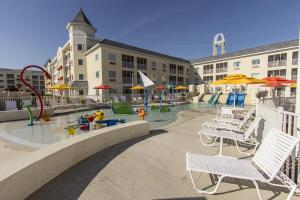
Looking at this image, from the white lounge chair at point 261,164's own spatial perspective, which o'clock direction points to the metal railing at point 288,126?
The metal railing is roughly at 4 o'clock from the white lounge chair.

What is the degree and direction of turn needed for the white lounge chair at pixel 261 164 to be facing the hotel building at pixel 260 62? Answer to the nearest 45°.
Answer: approximately 90° to its right

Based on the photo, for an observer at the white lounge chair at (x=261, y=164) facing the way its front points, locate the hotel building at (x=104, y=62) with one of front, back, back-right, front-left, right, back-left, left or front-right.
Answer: front-right

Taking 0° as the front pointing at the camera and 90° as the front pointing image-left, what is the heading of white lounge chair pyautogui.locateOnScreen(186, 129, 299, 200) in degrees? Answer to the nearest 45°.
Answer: approximately 90°

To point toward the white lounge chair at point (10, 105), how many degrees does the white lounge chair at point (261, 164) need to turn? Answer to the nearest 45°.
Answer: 0° — it already faces it

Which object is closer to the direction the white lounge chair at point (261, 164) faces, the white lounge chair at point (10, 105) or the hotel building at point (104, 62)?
the white lounge chair

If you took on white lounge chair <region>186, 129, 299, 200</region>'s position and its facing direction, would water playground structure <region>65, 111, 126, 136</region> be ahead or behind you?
ahead

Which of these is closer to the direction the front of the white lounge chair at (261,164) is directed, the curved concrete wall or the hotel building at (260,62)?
the curved concrete wall

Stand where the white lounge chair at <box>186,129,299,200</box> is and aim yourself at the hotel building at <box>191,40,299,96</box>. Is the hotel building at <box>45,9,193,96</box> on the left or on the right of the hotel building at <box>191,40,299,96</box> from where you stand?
left

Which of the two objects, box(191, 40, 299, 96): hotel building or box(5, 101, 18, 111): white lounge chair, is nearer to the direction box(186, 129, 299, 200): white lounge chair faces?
the white lounge chair

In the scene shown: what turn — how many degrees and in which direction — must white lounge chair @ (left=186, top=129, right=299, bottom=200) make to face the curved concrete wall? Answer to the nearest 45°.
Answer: approximately 45° to its left

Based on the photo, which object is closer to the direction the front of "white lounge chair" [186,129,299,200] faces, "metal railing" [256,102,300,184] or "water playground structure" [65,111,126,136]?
the water playground structure
